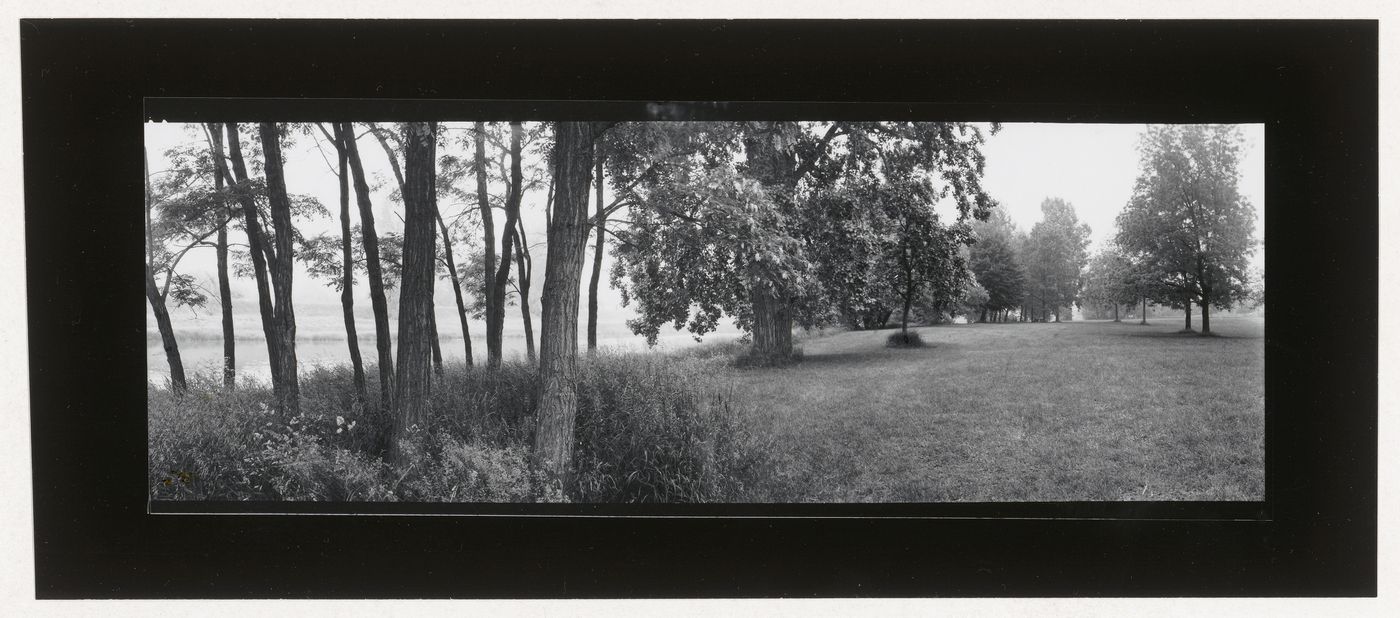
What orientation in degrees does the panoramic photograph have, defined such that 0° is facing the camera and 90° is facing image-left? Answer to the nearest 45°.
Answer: approximately 0°
